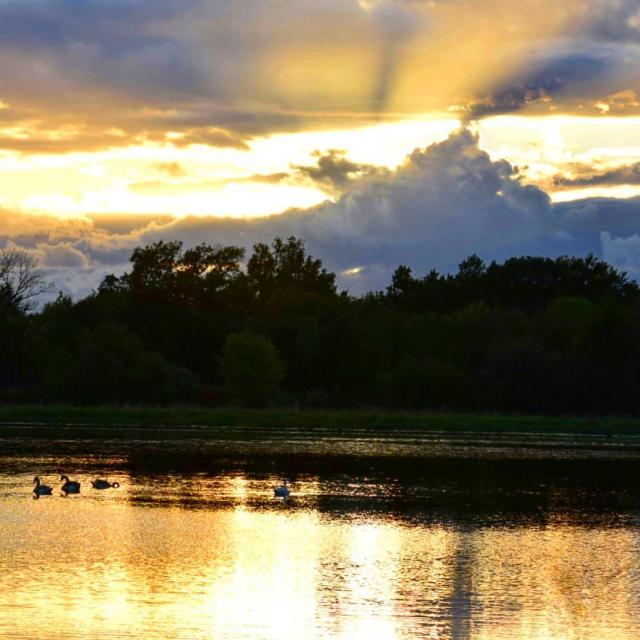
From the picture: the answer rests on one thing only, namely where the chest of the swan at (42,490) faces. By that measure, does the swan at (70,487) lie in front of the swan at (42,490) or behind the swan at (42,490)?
behind

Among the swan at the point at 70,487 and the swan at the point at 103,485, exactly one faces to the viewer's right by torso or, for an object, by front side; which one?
the swan at the point at 103,485

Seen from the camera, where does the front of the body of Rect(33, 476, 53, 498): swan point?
to the viewer's left

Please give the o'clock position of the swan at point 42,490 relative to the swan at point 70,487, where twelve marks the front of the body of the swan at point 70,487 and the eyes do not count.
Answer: the swan at point 42,490 is roughly at 11 o'clock from the swan at point 70,487.

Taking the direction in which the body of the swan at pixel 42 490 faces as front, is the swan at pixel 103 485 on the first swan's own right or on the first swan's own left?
on the first swan's own right

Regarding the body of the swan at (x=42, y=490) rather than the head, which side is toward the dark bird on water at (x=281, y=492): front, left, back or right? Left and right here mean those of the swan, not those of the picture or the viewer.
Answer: back

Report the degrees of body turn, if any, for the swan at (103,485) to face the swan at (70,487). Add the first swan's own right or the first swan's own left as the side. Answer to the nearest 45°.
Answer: approximately 135° to the first swan's own right

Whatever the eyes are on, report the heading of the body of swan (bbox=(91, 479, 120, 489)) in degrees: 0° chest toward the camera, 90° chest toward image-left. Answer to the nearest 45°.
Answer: approximately 270°

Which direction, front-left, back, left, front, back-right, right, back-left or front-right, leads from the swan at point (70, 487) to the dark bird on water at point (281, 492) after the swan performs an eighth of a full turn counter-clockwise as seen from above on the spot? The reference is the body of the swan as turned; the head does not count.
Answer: back-left

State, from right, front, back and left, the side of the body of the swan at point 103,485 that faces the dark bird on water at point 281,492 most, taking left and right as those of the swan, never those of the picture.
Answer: front

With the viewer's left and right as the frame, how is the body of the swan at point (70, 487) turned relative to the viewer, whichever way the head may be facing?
facing to the left of the viewer
